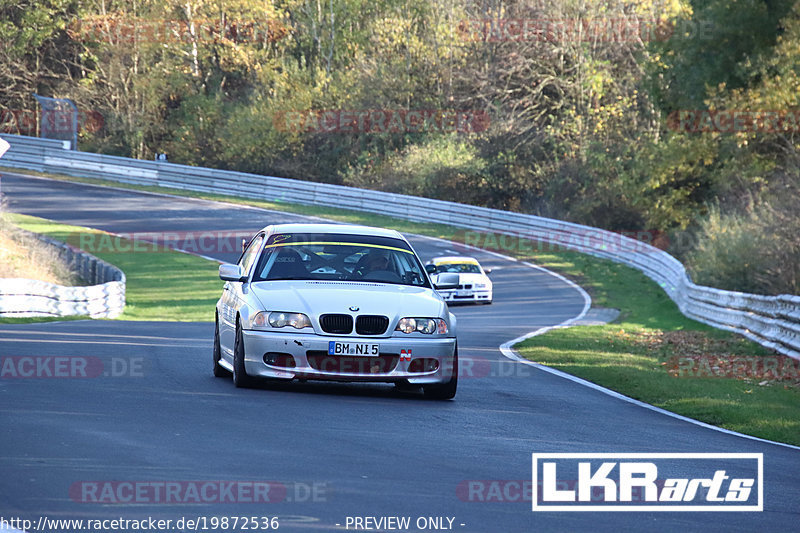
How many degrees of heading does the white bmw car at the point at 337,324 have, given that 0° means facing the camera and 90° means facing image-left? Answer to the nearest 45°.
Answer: approximately 0°

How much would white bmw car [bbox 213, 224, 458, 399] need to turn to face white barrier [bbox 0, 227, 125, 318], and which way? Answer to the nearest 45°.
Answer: approximately 135° to its right

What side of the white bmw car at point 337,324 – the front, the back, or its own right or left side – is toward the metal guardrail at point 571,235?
back

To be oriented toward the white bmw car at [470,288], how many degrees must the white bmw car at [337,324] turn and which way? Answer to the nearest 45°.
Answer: approximately 180°

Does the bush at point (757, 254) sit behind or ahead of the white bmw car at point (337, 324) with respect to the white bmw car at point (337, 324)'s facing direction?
behind
